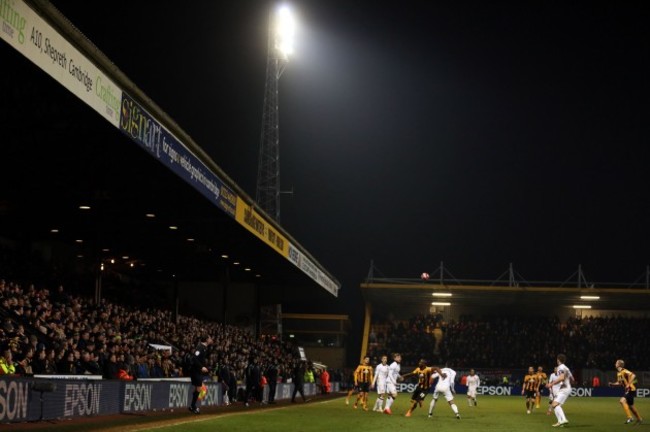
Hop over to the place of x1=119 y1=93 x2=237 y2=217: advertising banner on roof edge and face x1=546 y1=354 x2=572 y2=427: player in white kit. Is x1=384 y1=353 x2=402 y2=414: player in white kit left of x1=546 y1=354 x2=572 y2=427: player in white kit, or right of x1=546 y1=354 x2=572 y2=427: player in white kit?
left

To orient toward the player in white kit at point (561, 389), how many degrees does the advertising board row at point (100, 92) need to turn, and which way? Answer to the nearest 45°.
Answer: approximately 45° to its left

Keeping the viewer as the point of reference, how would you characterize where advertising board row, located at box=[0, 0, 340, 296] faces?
facing to the right of the viewer

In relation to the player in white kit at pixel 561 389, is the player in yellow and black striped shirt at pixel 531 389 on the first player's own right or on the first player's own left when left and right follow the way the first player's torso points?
on the first player's own right

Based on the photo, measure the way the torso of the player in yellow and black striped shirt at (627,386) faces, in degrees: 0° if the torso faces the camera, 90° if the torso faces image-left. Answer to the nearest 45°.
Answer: approximately 90°
